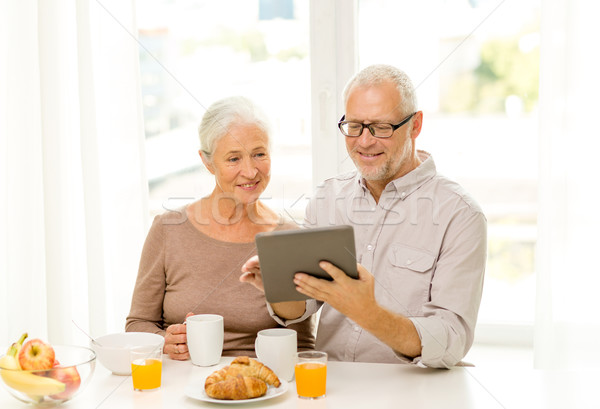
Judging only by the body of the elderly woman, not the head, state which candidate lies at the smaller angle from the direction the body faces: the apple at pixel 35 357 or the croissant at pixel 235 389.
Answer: the croissant

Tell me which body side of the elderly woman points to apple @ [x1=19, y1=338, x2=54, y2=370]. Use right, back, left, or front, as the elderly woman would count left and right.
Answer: right

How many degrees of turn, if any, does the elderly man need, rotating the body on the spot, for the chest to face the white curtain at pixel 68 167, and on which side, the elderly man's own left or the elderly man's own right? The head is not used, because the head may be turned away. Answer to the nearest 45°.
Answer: approximately 90° to the elderly man's own right

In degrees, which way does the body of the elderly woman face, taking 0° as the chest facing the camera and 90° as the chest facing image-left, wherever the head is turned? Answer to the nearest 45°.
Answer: approximately 315°

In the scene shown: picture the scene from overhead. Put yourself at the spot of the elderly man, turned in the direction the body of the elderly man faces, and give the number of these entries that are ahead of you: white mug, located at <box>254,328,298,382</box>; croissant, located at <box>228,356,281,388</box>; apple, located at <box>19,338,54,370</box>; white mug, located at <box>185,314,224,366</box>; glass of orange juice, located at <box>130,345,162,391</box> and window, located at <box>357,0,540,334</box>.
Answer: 5

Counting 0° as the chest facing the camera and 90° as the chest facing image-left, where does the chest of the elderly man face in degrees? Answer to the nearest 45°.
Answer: approximately 45°

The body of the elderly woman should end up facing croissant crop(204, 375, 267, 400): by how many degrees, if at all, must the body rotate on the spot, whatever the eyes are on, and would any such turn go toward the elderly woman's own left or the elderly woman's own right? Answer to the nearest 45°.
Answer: approximately 45° to the elderly woman's own right

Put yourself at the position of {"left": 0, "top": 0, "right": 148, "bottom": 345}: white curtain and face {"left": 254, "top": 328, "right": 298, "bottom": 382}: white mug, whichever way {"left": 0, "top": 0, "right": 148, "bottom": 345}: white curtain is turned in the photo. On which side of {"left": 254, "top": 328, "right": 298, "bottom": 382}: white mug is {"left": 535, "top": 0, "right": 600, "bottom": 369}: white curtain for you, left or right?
left

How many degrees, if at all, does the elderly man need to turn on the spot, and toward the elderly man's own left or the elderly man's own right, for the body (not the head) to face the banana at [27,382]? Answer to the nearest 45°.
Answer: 0° — they already face it

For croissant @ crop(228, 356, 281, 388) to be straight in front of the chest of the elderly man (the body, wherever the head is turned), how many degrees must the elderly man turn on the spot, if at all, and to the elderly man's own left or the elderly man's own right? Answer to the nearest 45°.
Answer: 0° — they already face it
